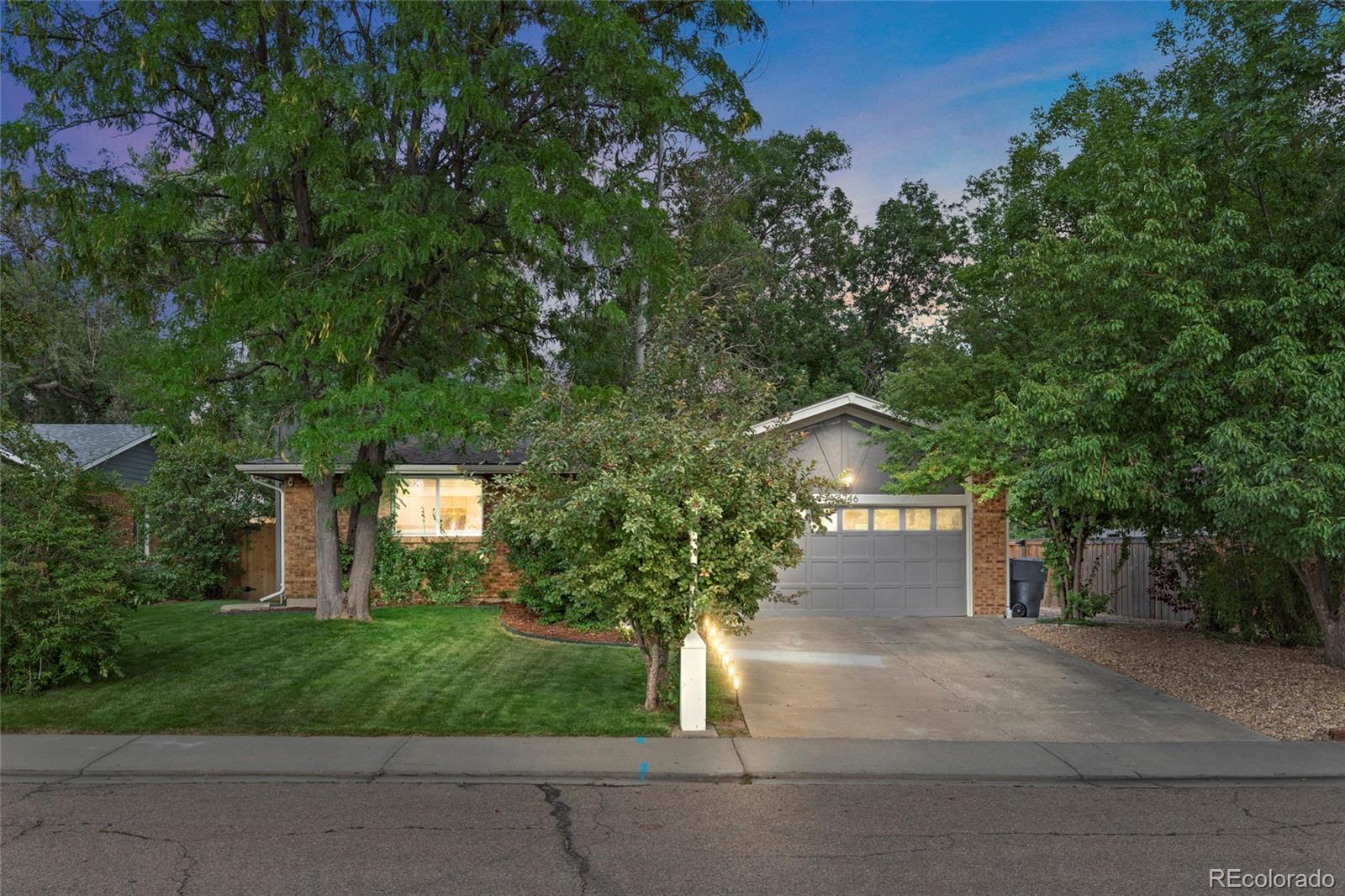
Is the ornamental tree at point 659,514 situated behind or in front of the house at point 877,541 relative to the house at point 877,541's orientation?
in front

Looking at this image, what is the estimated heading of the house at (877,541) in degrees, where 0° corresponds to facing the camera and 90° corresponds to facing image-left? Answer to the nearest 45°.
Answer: approximately 0°

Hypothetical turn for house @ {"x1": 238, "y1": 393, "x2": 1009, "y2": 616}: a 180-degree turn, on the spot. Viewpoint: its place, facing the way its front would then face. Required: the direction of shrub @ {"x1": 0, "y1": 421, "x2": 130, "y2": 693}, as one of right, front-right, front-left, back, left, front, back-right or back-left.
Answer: back-left

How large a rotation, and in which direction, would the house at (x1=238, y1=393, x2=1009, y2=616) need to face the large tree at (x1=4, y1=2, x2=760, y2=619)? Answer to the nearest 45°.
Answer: approximately 45° to its right

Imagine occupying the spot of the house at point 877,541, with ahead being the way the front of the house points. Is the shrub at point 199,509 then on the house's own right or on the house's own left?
on the house's own right

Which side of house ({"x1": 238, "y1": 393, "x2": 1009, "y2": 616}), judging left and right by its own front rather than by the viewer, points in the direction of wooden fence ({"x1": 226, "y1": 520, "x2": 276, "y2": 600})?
right

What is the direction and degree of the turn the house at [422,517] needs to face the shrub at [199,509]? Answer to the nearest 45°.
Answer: approximately 135° to its right

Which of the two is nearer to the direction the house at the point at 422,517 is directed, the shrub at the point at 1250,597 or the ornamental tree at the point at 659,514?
the ornamental tree

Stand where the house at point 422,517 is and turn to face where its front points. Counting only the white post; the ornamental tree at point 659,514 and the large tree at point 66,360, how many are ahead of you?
2

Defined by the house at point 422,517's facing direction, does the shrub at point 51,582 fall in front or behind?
in front
